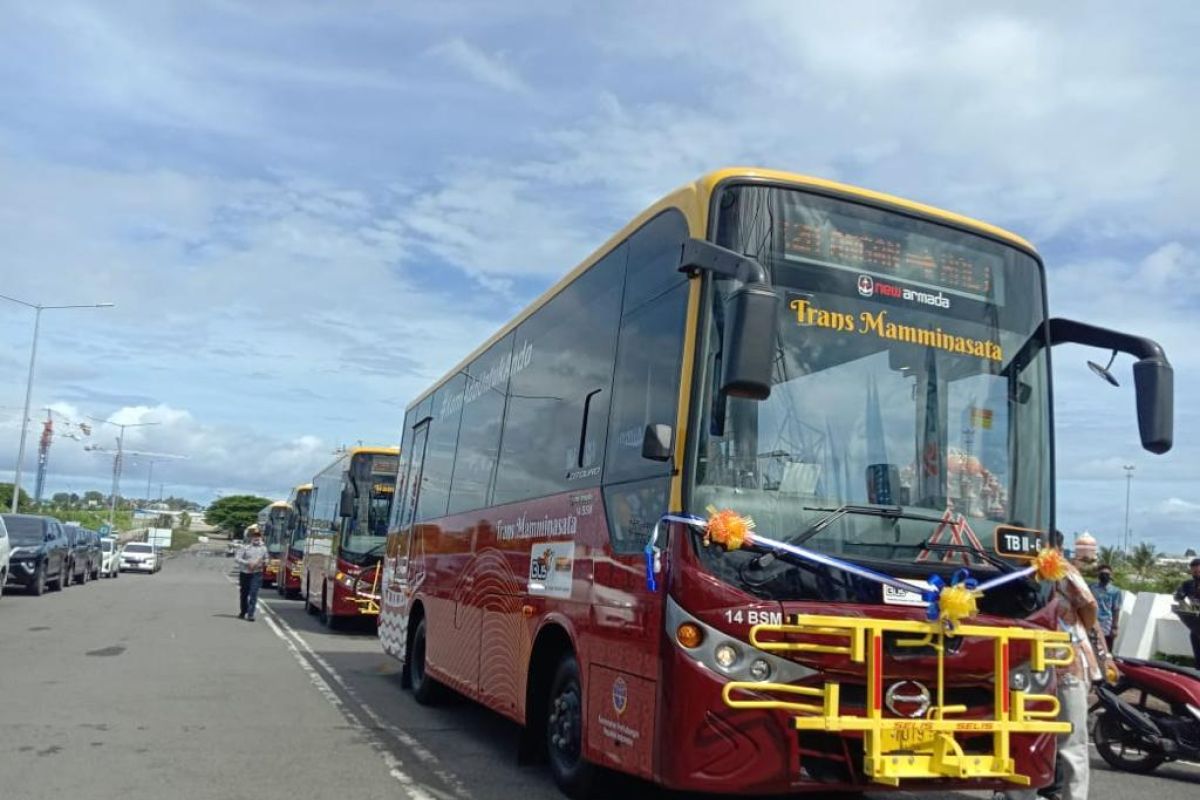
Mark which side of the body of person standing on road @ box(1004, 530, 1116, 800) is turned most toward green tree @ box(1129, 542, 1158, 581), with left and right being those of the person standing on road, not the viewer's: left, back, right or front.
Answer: right

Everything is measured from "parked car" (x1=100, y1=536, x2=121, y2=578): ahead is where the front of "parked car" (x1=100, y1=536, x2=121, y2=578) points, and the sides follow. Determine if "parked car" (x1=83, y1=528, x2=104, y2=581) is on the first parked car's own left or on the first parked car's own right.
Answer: on the first parked car's own right

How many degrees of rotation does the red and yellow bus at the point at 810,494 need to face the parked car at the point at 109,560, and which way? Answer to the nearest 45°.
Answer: approximately 180°

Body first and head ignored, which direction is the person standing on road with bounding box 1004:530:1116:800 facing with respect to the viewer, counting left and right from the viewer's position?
facing to the left of the viewer

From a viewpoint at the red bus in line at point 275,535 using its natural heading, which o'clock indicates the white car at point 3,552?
The white car is roughly at 2 o'clock from the red bus in line.

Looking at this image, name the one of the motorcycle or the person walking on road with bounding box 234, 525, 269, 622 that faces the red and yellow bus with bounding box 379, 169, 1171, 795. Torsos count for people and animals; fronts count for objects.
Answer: the person walking on road

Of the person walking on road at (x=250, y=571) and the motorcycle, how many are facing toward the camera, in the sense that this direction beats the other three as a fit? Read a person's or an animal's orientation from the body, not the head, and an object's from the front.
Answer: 1

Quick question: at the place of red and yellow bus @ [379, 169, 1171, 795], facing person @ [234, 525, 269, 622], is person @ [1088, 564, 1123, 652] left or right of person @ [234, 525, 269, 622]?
right
